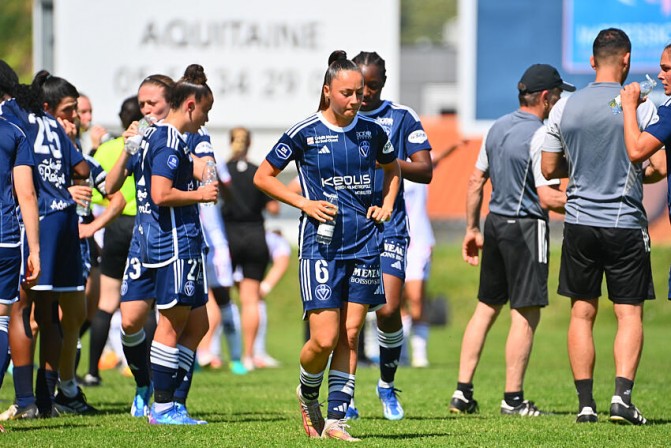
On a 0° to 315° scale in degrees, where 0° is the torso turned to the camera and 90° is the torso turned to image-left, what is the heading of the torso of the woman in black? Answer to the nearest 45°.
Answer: approximately 180°

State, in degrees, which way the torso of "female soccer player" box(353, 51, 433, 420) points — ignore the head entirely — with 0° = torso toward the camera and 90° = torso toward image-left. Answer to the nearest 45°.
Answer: approximately 0°

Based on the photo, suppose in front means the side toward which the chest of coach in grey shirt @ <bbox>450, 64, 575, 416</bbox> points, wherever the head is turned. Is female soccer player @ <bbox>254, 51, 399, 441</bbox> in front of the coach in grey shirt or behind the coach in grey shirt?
behind

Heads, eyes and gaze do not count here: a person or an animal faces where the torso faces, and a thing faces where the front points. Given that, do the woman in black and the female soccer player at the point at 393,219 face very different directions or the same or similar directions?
very different directions

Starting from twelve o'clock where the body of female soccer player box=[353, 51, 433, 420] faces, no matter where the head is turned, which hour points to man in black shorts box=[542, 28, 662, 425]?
The man in black shorts is roughly at 10 o'clock from the female soccer player.

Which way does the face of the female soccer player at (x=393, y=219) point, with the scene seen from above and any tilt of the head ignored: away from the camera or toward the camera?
toward the camera

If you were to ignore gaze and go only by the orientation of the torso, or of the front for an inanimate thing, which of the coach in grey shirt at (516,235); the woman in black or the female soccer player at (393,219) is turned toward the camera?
the female soccer player

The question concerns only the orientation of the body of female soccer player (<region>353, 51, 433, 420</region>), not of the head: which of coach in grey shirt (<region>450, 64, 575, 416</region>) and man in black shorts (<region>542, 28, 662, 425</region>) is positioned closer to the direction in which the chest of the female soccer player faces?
the man in black shorts

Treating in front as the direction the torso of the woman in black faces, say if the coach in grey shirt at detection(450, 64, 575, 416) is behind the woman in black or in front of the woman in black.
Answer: behind

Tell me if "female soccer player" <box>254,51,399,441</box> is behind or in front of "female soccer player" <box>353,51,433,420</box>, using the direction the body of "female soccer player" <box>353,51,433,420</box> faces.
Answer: in front

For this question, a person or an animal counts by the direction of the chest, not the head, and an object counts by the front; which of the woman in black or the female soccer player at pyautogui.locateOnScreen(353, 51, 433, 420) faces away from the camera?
the woman in black

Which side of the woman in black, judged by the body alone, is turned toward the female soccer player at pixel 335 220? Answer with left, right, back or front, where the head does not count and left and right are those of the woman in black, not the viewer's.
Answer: back

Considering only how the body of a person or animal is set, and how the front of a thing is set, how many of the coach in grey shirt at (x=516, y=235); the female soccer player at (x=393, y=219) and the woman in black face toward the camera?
1
